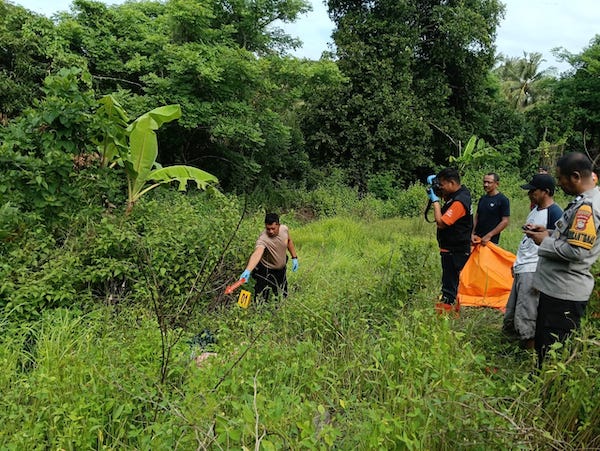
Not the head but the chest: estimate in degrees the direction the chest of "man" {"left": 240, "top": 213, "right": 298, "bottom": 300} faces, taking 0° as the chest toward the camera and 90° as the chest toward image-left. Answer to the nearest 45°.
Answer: approximately 0°

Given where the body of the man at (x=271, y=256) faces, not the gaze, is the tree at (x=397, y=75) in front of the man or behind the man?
behind

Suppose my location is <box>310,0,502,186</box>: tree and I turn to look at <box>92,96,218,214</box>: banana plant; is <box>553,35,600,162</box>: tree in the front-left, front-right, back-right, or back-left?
back-left

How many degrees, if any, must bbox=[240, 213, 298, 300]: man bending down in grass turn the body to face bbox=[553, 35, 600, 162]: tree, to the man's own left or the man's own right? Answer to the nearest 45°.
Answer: approximately 135° to the man's own left

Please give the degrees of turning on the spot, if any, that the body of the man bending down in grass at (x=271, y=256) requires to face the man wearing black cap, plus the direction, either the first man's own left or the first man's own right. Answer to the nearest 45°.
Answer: approximately 45° to the first man's own left

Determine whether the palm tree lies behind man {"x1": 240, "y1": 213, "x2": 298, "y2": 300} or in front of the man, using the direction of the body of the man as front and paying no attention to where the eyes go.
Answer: behind

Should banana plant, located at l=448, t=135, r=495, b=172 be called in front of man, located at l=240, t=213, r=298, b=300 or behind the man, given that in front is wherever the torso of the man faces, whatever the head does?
behind
